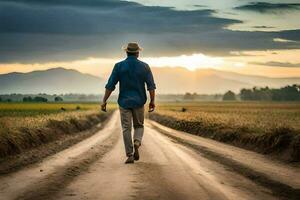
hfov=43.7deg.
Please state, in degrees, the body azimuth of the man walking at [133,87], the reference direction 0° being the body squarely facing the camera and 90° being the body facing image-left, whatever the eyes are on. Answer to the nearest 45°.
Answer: approximately 180°
